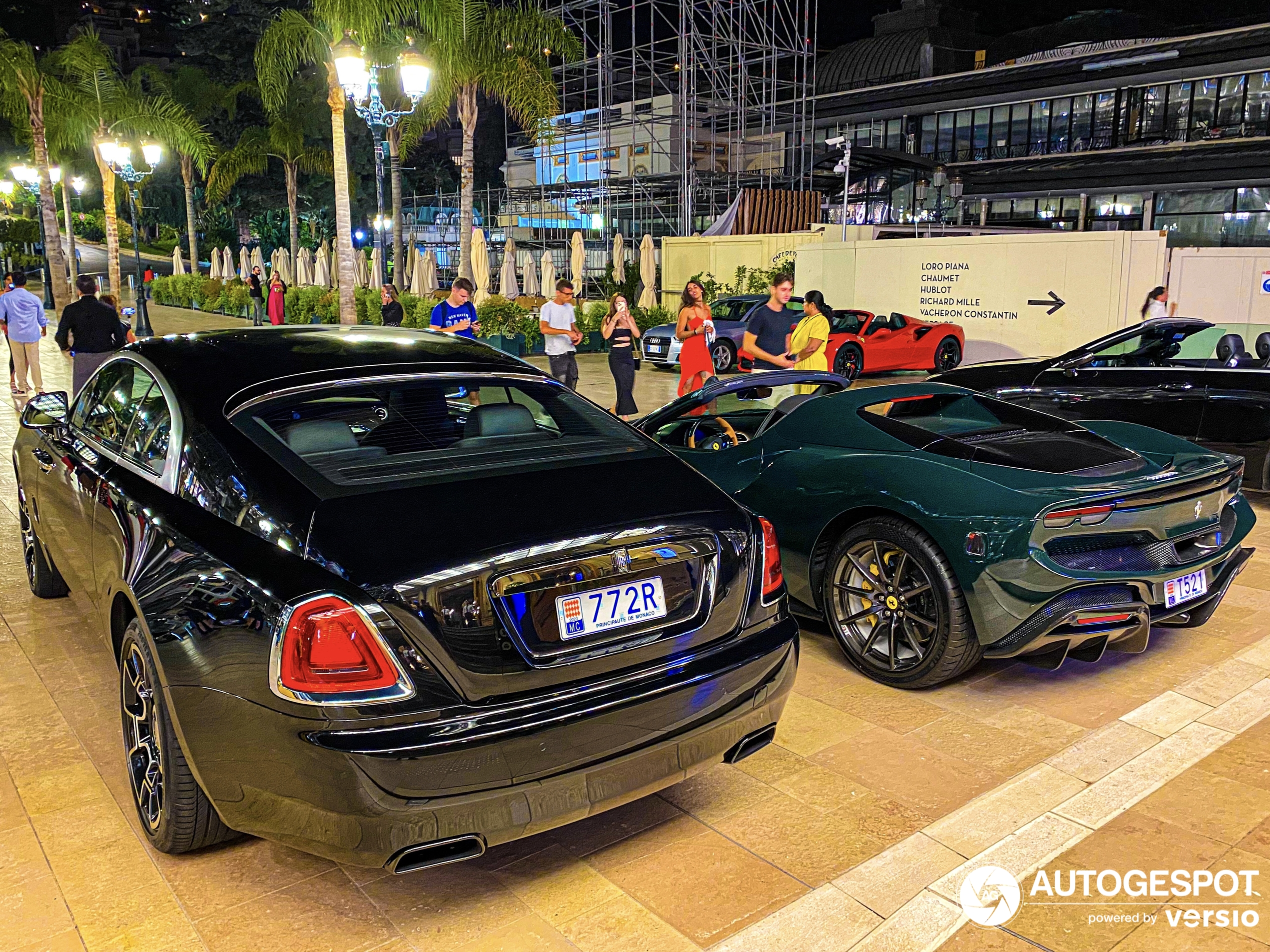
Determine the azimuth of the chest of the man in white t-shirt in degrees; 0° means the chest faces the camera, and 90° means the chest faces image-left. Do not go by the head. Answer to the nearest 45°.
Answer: approximately 315°

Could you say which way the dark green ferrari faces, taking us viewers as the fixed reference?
facing away from the viewer and to the left of the viewer

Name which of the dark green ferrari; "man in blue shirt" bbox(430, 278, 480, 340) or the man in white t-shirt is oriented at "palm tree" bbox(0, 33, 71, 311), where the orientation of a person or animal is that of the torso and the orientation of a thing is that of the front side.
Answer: the dark green ferrari
